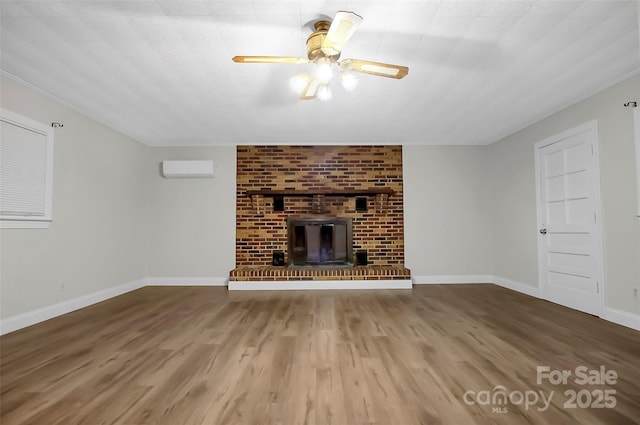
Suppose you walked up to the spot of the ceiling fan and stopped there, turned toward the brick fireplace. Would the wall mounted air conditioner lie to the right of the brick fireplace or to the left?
left

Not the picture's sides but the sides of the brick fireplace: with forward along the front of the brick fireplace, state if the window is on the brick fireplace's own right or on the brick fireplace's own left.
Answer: on the brick fireplace's own right

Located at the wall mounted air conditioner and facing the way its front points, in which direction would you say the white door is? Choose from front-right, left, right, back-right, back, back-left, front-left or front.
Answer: front-left

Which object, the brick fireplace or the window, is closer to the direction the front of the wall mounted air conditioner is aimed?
the window

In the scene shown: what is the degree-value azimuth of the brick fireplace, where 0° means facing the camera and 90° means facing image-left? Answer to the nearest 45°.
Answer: approximately 0°

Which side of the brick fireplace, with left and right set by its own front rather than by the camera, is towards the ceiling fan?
front

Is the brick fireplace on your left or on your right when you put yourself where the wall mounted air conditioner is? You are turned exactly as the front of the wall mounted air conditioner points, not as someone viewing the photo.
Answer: on your left

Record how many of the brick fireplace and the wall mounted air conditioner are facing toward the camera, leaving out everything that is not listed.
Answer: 2

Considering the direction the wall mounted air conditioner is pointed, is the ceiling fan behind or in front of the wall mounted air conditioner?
in front

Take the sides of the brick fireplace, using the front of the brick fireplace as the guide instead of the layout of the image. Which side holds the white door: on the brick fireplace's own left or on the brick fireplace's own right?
on the brick fireplace's own left
